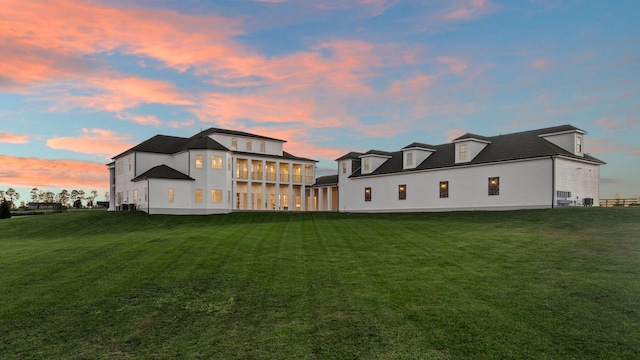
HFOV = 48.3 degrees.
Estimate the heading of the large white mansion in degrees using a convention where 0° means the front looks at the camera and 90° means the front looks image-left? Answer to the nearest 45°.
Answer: approximately 315°

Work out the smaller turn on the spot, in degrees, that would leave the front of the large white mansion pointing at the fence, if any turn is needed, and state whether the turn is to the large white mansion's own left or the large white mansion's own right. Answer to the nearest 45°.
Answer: approximately 45° to the large white mansion's own left
